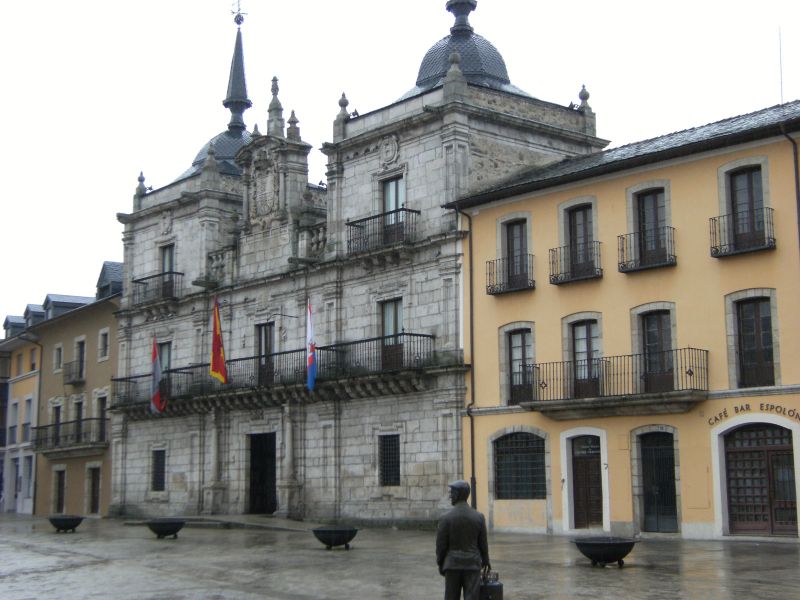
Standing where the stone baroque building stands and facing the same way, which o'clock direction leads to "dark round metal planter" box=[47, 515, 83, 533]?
The dark round metal planter is roughly at 1 o'clock from the stone baroque building.

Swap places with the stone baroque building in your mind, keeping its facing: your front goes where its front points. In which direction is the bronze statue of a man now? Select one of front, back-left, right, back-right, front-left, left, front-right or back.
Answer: front-left

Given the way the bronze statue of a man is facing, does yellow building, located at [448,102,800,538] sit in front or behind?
in front

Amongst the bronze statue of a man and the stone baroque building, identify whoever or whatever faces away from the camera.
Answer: the bronze statue of a man

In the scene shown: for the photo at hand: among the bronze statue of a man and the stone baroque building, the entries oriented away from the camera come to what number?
1

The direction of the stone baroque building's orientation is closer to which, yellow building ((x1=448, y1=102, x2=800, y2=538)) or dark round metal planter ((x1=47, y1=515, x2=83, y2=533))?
the dark round metal planter

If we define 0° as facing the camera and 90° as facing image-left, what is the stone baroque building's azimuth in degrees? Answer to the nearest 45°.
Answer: approximately 45°

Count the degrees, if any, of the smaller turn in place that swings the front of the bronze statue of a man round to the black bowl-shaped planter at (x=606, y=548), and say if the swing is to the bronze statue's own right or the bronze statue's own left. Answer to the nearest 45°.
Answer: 0° — it already faces it

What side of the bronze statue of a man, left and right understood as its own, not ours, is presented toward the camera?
back

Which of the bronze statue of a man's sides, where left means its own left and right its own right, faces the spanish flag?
front
